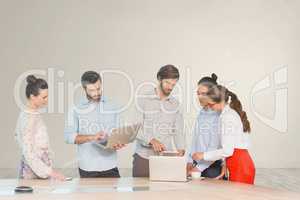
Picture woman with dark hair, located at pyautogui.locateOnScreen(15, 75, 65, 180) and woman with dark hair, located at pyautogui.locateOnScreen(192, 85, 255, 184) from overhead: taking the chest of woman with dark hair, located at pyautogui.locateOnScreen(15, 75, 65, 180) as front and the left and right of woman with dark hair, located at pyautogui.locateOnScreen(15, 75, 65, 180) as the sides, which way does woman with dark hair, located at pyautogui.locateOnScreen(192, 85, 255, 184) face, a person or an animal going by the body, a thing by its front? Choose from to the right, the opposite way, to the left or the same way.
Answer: the opposite way

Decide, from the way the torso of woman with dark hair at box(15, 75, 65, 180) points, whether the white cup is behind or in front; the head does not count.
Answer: in front

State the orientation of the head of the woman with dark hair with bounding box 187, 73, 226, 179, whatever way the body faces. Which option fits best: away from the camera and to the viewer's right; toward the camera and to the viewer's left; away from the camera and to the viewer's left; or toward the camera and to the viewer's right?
toward the camera and to the viewer's left

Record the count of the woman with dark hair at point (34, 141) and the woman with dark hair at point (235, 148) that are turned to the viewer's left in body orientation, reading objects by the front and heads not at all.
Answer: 1

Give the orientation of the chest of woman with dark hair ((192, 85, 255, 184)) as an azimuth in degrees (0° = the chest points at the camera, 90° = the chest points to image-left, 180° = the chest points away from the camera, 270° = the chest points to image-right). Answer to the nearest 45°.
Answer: approximately 90°

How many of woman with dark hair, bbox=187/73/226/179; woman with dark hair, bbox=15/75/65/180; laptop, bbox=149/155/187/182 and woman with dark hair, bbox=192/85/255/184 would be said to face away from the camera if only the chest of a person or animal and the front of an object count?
1

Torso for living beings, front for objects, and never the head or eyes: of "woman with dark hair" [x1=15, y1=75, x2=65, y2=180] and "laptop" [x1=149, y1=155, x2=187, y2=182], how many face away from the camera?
1

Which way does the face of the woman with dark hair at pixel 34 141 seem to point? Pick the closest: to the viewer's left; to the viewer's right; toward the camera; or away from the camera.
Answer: to the viewer's right

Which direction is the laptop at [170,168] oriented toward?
away from the camera

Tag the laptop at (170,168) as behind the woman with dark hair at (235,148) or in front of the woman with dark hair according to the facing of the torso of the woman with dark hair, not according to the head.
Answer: in front

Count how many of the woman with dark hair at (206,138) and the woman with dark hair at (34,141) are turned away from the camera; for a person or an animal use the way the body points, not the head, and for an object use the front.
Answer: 0

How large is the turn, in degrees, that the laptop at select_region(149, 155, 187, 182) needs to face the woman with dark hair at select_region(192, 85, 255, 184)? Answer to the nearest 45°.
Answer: approximately 45° to its right

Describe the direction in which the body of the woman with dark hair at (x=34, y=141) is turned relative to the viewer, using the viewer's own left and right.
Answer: facing the viewer and to the right of the viewer

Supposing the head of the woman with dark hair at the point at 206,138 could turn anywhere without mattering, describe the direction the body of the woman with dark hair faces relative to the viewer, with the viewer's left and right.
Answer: facing the viewer and to the left of the viewer
